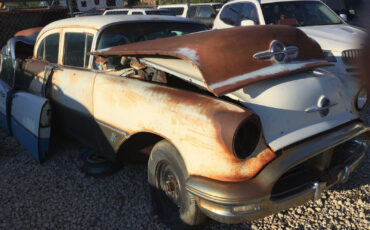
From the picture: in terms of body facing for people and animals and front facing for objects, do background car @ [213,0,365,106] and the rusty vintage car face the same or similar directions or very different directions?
same or similar directions

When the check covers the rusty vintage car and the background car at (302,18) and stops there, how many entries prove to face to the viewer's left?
0

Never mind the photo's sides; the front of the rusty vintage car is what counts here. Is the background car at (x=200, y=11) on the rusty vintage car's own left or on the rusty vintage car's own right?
on the rusty vintage car's own left

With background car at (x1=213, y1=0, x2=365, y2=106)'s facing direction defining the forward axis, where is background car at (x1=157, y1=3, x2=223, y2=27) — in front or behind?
behind

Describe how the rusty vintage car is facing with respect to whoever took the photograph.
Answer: facing the viewer and to the right of the viewer

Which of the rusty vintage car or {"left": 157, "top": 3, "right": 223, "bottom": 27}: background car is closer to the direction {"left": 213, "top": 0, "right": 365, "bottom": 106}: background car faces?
the rusty vintage car

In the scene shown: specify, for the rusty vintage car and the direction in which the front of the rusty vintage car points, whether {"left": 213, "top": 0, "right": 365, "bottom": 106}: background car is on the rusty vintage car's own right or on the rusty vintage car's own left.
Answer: on the rusty vintage car's own left
